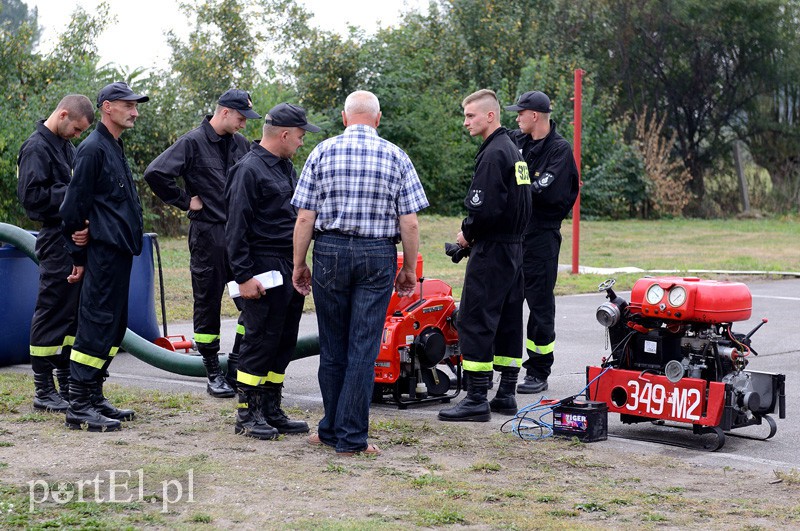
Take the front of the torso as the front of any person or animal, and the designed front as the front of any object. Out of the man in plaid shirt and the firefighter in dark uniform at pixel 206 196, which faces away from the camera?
the man in plaid shirt

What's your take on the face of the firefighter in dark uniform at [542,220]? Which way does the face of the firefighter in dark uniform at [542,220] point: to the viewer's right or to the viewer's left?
to the viewer's left

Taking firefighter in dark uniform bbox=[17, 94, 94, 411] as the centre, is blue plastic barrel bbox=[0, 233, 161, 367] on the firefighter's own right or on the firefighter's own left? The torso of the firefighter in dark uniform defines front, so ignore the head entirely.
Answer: on the firefighter's own left

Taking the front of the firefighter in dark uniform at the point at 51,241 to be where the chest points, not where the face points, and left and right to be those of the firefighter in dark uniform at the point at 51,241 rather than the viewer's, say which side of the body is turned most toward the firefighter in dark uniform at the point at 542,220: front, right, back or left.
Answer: front

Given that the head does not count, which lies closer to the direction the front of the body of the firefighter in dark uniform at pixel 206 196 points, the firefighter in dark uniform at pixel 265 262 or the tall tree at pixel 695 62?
the firefighter in dark uniform

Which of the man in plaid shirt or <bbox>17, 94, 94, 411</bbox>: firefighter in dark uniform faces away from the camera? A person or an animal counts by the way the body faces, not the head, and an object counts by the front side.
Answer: the man in plaid shirt

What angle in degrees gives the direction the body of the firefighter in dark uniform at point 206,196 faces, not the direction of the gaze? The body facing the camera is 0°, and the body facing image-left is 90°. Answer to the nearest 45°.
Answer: approximately 315°

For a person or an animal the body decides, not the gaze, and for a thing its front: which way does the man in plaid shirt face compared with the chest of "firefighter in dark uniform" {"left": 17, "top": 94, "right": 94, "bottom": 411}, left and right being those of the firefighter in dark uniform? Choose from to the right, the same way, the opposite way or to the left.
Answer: to the left

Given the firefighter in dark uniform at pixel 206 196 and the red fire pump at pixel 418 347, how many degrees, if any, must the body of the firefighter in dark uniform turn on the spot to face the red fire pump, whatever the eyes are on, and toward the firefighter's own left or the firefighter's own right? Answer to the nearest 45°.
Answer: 0° — they already face it

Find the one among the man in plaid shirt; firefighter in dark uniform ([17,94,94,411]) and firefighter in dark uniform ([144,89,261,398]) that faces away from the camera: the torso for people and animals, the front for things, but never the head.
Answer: the man in plaid shirt

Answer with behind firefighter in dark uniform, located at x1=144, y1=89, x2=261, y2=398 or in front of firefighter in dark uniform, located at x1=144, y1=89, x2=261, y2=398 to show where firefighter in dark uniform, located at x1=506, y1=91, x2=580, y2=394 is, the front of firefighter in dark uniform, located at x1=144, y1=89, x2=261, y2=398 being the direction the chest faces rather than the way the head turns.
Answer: in front

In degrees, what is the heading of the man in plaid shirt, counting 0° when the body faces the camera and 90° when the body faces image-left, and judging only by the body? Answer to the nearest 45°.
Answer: approximately 180°

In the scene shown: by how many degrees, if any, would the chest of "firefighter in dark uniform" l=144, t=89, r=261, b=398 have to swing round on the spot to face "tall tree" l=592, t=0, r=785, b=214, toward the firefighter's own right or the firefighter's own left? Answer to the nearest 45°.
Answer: approximately 90° to the firefighter's own left

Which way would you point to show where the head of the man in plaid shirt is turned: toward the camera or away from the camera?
away from the camera

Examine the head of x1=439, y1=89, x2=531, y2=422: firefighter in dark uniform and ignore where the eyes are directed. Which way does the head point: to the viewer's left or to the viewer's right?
to the viewer's left

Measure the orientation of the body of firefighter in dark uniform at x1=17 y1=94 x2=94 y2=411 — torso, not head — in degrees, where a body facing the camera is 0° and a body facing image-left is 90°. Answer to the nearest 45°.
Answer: approximately 270°
